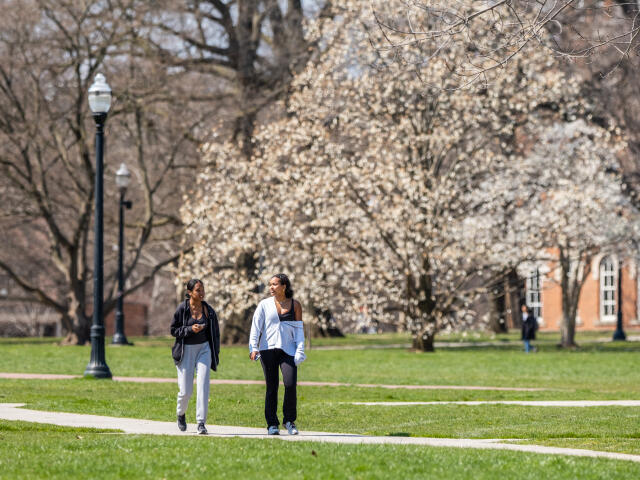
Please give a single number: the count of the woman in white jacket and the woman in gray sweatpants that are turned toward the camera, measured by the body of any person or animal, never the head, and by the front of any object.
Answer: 2

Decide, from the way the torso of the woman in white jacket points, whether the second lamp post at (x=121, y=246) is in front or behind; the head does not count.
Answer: behind

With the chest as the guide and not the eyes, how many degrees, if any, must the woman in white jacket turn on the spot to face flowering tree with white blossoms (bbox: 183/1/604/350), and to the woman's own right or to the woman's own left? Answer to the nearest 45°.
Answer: approximately 180°

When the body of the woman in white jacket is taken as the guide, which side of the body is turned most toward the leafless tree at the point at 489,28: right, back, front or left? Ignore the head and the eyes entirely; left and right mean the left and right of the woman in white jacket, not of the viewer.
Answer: back

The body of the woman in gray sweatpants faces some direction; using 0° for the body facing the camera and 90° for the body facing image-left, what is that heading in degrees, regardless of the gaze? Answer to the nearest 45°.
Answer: approximately 0°

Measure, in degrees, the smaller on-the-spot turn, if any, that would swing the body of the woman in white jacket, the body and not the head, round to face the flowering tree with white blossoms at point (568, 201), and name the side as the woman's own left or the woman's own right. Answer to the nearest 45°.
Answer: approximately 180°

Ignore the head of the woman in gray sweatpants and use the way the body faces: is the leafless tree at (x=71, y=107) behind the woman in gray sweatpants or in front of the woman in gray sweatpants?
behind

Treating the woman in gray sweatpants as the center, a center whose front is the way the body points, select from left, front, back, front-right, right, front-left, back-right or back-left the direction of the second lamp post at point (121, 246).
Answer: back

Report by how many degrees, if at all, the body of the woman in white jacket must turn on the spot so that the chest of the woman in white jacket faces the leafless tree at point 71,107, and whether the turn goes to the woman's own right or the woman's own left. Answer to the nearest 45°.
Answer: approximately 180°
